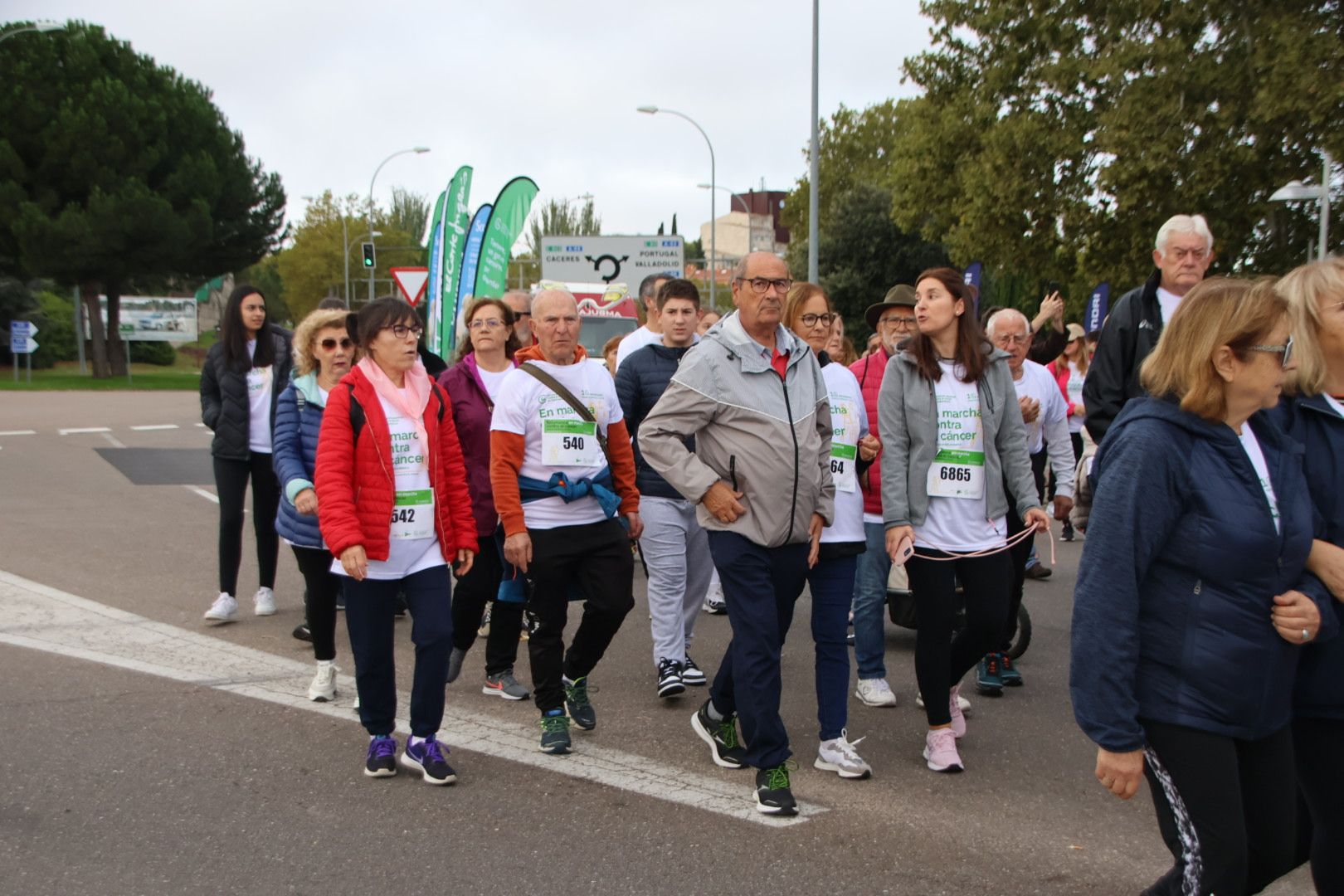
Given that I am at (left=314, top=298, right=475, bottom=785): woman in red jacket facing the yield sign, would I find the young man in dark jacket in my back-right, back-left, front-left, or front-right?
front-right

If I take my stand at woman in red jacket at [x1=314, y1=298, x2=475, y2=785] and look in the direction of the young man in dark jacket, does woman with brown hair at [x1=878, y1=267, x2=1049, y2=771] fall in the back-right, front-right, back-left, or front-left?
front-right

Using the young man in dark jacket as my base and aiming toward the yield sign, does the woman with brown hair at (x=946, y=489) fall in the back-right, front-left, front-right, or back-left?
back-right

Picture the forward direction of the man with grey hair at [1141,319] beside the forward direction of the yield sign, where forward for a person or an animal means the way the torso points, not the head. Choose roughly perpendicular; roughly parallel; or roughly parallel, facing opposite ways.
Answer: roughly parallel

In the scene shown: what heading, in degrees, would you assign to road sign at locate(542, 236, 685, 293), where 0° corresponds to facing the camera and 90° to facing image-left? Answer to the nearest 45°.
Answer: approximately 0°

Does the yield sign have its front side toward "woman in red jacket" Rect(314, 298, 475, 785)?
yes

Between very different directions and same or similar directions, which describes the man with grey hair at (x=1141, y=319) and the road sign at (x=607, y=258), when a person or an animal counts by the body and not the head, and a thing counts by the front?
same or similar directions

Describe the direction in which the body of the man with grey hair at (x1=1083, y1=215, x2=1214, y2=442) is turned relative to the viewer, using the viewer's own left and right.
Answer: facing the viewer and to the right of the viewer

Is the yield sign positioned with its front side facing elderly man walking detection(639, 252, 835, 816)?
yes

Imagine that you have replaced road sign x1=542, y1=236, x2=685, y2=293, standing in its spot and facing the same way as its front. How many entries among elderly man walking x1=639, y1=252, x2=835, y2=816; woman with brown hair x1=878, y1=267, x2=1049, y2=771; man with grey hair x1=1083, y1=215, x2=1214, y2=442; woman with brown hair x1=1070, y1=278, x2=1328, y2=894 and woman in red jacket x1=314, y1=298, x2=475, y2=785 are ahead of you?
5

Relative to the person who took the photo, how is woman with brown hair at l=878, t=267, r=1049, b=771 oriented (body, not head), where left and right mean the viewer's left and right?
facing the viewer

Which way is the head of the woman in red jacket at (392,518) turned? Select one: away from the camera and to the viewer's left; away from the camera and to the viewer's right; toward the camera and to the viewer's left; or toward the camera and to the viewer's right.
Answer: toward the camera and to the viewer's right

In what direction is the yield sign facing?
toward the camera

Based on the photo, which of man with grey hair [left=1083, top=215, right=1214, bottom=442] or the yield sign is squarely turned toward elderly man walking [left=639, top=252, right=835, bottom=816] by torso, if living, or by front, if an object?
the yield sign

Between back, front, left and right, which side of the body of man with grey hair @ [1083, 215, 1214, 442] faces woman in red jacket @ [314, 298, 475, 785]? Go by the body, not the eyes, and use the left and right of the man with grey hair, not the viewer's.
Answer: right

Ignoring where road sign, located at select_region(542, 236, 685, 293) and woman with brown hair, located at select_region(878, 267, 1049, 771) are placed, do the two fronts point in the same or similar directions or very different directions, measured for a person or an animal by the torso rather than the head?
same or similar directions

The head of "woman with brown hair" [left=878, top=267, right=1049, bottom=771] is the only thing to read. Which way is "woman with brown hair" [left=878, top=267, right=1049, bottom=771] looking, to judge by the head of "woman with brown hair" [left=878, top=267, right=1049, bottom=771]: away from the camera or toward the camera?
toward the camera

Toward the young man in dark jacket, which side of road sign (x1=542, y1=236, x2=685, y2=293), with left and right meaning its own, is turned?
front
